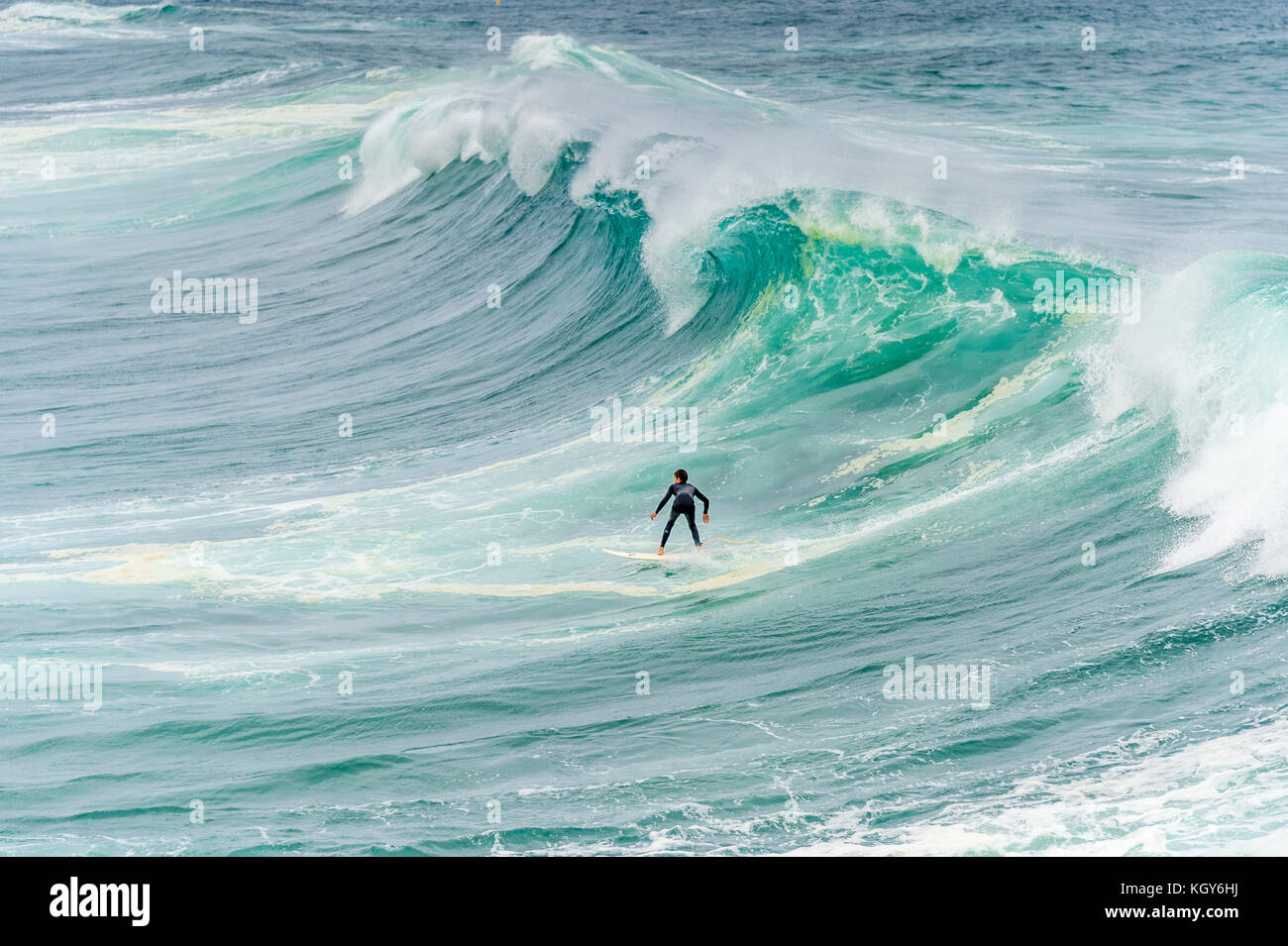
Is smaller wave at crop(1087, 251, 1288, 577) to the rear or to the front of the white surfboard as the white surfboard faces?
to the rear

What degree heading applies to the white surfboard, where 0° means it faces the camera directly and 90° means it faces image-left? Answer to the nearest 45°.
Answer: approximately 90°

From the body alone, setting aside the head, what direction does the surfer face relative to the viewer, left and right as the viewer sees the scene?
facing away from the viewer

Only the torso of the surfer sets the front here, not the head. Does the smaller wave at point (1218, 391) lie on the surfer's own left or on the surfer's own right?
on the surfer's own right
